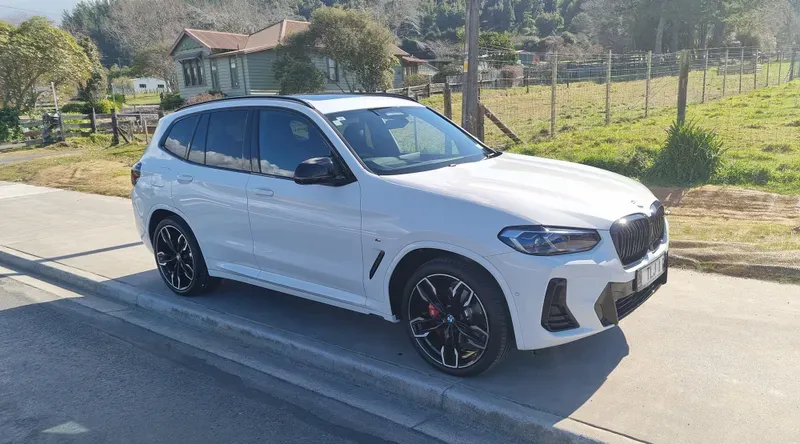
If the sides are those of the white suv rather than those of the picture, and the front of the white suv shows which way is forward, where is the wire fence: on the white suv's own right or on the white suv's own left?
on the white suv's own left

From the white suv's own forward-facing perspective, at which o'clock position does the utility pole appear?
The utility pole is roughly at 8 o'clock from the white suv.

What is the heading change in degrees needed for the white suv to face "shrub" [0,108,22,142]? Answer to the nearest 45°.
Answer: approximately 180°

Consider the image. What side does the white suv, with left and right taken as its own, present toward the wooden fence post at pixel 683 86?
left

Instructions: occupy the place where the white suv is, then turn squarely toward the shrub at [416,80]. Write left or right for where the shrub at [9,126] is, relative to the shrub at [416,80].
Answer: left

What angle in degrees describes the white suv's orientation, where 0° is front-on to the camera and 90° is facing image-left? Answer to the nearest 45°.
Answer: approximately 315°

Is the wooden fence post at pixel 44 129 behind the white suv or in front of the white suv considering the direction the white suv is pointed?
behind

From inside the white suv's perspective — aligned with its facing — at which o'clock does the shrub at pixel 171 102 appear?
The shrub is roughly at 7 o'clock from the white suv.

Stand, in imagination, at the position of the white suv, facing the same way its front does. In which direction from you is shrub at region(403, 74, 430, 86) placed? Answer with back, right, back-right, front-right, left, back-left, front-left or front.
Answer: back-left

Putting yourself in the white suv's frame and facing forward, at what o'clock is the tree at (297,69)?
The tree is roughly at 7 o'clock from the white suv.

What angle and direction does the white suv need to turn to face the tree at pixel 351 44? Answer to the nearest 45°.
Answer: approximately 135° to its left

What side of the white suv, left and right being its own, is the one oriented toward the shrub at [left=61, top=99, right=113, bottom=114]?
back
